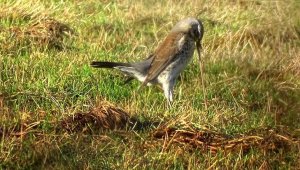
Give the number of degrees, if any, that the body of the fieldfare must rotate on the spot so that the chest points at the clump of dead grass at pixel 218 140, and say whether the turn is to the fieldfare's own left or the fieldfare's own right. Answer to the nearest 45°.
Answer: approximately 90° to the fieldfare's own right

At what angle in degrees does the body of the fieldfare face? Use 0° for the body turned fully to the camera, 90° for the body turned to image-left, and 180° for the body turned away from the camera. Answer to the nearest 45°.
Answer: approximately 270°
